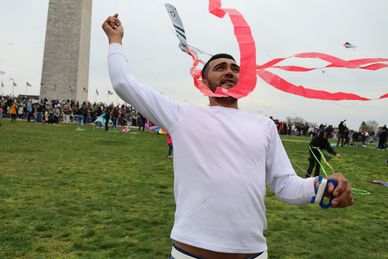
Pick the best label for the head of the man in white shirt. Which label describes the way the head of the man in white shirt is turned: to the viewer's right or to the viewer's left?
to the viewer's right

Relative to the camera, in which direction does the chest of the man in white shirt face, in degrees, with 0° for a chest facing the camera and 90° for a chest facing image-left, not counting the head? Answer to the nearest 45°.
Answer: approximately 0°

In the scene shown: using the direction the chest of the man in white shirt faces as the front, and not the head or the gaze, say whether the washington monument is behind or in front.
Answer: behind
